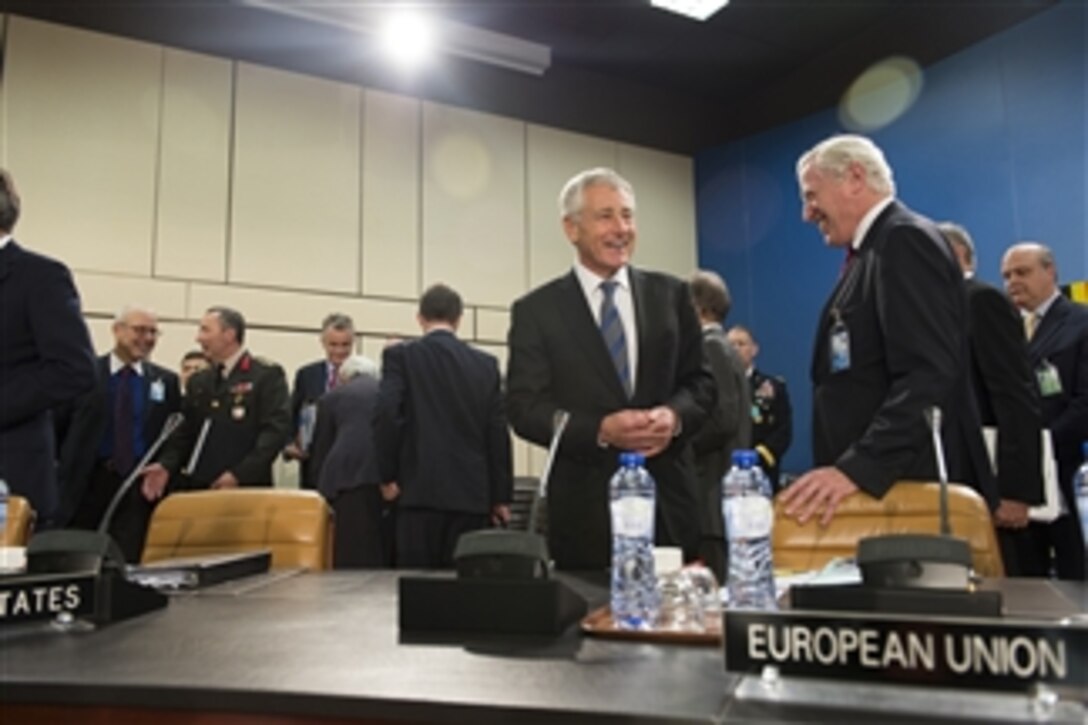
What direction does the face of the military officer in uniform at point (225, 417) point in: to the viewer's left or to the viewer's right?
to the viewer's left

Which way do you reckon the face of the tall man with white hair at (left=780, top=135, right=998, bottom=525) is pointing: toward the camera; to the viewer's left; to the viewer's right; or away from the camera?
to the viewer's left

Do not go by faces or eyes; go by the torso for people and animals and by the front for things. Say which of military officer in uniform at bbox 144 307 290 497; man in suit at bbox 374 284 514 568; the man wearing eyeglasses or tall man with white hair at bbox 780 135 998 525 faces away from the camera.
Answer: the man in suit

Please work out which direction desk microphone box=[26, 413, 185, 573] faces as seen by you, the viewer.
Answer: facing away from the viewer and to the right of the viewer

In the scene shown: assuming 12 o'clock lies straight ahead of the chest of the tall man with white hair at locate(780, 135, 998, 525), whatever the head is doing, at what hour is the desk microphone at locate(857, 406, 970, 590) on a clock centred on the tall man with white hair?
The desk microphone is roughly at 9 o'clock from the tall man with white hair.

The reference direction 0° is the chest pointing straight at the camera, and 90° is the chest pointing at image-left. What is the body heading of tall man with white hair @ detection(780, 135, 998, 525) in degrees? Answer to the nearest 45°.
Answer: approximately 90°

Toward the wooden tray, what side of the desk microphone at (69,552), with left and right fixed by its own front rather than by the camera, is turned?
right

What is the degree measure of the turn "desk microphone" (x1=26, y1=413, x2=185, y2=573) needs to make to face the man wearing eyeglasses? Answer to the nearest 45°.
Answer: approximately 45° to its left

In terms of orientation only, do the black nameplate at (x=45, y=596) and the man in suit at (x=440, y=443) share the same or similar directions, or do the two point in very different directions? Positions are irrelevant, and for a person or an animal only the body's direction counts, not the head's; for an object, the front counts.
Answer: very different directions

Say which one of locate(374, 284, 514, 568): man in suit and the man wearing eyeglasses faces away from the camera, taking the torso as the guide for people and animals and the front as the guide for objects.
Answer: the man in suit

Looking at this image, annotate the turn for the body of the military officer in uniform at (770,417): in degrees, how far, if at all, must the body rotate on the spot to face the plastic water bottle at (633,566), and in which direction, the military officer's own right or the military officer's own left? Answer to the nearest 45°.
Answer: approximately 45° to the military officer's own left

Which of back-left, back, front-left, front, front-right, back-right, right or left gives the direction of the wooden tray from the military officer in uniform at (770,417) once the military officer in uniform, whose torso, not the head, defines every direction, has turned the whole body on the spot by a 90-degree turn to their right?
back-left

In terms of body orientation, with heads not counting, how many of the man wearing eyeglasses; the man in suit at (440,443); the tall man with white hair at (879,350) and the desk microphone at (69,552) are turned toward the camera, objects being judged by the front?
1

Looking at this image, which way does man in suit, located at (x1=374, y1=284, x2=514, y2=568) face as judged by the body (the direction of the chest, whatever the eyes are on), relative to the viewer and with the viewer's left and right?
facing away from the viewer

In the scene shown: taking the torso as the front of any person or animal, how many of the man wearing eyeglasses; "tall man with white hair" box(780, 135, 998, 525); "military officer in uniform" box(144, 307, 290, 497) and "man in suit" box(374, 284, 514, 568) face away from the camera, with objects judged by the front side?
1

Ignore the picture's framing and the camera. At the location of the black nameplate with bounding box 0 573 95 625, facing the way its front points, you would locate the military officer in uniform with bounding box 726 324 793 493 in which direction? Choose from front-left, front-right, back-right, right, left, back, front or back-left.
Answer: back-left
